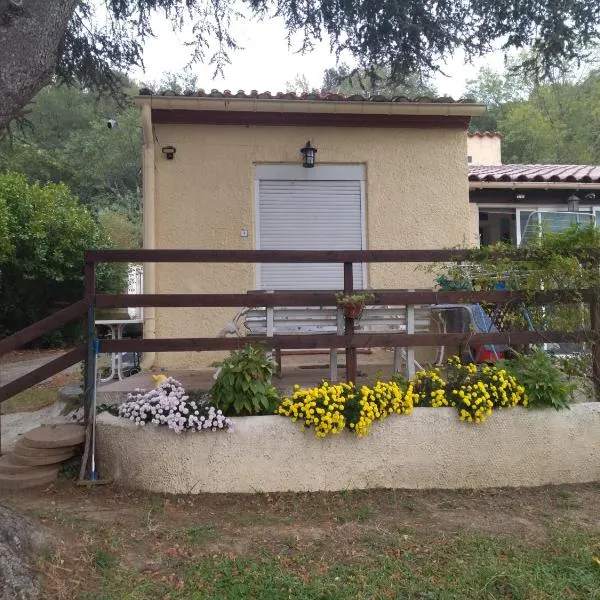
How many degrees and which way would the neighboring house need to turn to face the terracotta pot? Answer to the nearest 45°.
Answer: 0° — it already faces it

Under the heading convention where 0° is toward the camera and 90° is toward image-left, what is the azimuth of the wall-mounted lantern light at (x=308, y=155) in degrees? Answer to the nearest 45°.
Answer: approximately 0°

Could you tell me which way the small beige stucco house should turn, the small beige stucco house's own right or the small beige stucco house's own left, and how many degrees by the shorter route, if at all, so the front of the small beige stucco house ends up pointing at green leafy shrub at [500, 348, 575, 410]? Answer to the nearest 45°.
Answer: approximately 45° to the small beige stucco house's own left

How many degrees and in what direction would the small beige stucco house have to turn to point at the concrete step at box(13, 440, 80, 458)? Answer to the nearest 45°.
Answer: approximately 45° to its right

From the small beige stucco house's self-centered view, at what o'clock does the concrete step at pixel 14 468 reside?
The concrete step is roughly at 1 o'clock from the small beige stucco house.

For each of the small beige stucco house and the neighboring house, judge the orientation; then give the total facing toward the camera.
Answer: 2

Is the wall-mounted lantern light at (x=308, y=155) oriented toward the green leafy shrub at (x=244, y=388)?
yes
